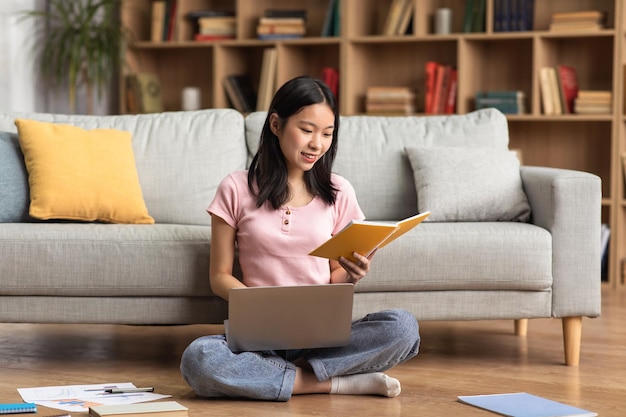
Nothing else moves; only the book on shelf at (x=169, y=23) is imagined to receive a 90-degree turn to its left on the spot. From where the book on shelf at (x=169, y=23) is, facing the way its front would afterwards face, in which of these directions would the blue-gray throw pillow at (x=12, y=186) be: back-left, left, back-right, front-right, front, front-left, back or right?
right

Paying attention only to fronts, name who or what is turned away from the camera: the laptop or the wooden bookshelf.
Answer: the laptop

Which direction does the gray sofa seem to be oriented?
toward the camera

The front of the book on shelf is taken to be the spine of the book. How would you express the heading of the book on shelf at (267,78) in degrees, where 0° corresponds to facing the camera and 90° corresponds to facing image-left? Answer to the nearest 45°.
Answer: approximately 0°

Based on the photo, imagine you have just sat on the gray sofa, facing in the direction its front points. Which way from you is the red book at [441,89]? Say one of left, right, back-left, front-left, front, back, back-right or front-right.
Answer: back

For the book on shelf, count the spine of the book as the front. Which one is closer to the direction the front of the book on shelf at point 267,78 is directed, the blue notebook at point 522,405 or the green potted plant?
the blue notebook

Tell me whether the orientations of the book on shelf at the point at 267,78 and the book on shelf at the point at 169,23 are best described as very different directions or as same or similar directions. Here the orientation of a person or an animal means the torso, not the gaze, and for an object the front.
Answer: same or similar directions

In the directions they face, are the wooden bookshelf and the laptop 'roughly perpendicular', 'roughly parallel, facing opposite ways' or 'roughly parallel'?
roughly parallel, facing opposite ways

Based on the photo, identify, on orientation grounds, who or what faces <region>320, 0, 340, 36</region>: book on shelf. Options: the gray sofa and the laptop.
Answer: the laptop

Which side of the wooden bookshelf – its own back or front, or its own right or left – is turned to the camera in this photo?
front

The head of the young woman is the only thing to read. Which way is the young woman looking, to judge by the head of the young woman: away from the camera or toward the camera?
toward the camera

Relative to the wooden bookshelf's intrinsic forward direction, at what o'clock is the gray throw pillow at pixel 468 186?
The gray throw pillow is roughly at 12 o'clock from the wooden bookshelf.

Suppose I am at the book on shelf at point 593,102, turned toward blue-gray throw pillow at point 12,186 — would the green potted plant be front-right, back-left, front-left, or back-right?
front-right

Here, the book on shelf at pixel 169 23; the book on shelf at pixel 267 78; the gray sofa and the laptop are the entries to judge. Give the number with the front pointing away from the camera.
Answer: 1

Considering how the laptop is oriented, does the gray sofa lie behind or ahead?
ahead

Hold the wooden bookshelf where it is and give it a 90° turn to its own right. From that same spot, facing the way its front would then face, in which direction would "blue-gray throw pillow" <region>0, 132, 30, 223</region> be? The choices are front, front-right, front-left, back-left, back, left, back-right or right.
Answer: front-left

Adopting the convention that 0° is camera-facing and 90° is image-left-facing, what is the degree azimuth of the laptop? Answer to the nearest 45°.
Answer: approximately 180°
